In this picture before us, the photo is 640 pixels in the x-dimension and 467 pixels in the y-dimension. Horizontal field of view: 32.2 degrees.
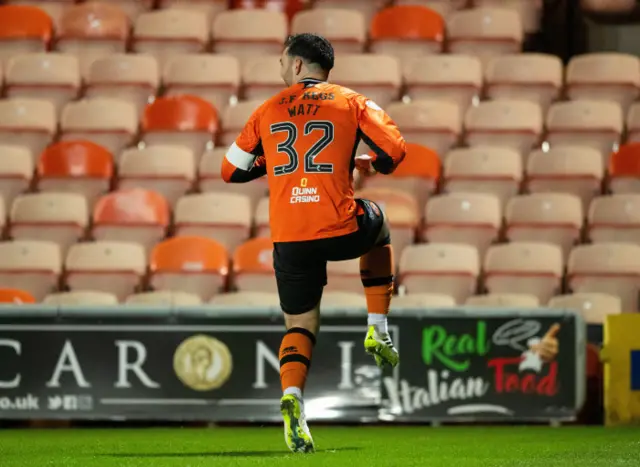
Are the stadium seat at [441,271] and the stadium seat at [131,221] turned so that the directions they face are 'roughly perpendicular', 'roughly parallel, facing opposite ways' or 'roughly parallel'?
roughly parallel

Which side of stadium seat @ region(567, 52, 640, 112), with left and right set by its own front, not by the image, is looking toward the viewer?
front

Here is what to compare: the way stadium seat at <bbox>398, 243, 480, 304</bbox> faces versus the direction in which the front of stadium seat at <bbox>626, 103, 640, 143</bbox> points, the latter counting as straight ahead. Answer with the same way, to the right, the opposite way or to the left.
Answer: the same way

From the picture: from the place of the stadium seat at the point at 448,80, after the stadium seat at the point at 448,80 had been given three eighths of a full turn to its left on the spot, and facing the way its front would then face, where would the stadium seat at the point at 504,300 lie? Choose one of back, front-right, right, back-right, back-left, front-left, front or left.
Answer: back-right

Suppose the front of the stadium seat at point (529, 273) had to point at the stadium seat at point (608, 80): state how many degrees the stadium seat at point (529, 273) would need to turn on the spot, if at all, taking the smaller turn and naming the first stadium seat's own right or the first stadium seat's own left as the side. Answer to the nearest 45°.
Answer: approximately 180°

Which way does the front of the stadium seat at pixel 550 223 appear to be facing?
toward the camera

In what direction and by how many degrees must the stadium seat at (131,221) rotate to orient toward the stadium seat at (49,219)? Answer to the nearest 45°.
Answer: approximately 90° to its right

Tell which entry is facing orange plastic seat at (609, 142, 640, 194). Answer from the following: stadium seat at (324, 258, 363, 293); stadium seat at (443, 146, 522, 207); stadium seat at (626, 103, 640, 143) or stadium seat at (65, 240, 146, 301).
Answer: stadium seat at (626, 103, 640, 143)

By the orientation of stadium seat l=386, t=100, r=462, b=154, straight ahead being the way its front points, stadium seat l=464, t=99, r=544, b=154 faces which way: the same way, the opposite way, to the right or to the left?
the same way

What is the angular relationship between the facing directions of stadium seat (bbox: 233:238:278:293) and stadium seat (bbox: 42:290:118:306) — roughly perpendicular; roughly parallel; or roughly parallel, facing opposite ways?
roughly parallel

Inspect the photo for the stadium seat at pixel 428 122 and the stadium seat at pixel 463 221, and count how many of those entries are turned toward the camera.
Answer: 2

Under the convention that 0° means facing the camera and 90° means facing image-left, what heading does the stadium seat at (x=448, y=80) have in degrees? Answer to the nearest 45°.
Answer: approximately 0°

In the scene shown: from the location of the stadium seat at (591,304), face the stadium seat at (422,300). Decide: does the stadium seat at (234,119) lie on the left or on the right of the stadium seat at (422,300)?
right

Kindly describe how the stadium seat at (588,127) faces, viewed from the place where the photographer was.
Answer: facing the viewer

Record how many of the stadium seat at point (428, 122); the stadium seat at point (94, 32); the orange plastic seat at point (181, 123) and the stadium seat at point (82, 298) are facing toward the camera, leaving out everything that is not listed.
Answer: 4

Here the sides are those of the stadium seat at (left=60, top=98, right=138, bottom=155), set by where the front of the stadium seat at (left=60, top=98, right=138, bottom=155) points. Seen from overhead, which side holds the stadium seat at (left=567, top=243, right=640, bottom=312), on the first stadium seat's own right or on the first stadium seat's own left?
on the first stadium seat's own left

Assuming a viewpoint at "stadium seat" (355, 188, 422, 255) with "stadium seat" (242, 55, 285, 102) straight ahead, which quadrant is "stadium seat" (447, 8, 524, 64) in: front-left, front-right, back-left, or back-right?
front-right

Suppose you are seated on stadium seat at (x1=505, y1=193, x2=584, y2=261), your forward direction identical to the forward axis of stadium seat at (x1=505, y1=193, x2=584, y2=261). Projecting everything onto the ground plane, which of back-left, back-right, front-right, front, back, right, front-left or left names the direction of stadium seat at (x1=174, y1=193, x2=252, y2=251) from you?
right

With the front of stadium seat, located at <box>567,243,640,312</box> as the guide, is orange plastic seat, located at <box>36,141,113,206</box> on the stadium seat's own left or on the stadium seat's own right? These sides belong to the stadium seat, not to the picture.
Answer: on the stadium seat's own right

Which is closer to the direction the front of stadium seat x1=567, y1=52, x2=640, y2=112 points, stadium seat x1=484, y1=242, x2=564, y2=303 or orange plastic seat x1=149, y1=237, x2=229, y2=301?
the stadium seat

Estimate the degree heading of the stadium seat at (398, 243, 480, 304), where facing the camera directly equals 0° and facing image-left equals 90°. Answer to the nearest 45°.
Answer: approximately 0°
